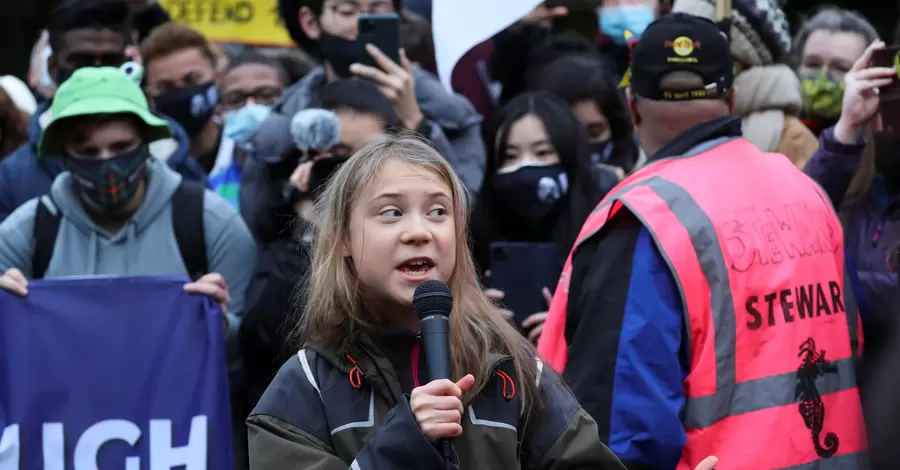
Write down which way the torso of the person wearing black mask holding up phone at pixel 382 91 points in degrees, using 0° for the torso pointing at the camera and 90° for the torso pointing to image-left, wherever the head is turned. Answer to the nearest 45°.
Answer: approximately 0°

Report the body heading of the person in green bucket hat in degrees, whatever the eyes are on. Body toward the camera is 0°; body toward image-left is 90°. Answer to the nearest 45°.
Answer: approximately 0°

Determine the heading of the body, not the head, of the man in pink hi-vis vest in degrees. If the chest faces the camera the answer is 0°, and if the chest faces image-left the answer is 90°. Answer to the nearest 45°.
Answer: approximately 135°

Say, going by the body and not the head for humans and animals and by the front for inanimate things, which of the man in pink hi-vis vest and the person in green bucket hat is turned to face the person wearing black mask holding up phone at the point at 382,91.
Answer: the man in pink hi-vis vest

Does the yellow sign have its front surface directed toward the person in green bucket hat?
yes

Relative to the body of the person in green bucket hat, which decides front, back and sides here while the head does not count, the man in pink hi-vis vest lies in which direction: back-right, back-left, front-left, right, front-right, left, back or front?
front-left

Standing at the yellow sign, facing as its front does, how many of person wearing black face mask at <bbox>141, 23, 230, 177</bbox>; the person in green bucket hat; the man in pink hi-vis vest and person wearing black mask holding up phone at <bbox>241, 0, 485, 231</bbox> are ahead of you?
4

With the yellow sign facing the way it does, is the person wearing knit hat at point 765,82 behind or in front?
in front

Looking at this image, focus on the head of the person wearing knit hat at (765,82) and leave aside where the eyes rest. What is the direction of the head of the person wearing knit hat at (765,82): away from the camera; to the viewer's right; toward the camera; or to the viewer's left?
away from the camera

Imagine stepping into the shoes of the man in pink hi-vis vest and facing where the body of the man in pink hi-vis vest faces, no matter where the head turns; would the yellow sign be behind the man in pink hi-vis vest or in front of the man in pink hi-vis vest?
in front

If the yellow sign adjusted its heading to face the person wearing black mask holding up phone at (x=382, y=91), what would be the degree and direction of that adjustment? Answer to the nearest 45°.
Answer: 0° — it already faces them
